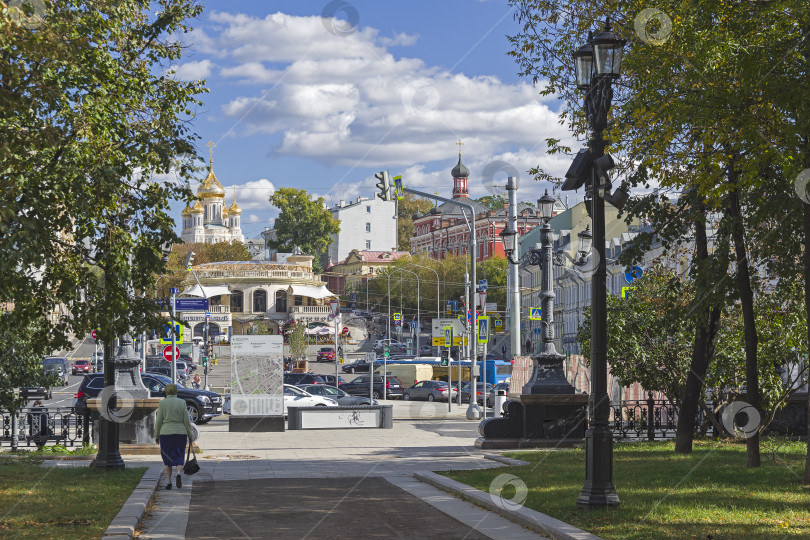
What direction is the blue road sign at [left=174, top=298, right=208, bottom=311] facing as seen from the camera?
toward the camera

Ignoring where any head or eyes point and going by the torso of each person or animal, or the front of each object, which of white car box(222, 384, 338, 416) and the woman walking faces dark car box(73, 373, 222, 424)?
the woman walking

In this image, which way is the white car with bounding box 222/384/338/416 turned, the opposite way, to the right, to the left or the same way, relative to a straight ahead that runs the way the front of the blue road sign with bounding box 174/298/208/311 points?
to the left

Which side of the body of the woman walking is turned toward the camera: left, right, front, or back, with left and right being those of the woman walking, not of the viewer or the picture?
back

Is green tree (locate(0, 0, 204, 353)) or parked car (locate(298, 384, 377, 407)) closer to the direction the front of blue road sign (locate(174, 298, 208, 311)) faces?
the green tree

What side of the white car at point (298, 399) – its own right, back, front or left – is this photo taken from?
right

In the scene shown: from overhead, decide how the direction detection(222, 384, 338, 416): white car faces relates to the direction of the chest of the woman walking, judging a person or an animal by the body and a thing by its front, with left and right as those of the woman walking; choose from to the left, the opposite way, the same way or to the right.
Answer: to the right

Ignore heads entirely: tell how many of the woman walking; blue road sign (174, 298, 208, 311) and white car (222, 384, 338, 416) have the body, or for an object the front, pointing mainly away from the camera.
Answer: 1

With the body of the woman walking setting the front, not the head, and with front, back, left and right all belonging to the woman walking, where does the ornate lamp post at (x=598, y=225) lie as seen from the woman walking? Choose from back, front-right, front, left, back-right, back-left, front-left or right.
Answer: back-right

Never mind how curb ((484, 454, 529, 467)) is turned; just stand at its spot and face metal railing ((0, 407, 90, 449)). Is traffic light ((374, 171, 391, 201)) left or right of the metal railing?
right

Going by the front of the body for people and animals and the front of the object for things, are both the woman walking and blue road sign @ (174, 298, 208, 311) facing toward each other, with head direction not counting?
yes

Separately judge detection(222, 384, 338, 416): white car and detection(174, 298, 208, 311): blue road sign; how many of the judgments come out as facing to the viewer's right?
1

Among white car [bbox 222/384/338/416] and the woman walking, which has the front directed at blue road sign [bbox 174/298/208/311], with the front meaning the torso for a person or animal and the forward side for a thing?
the woman walking
